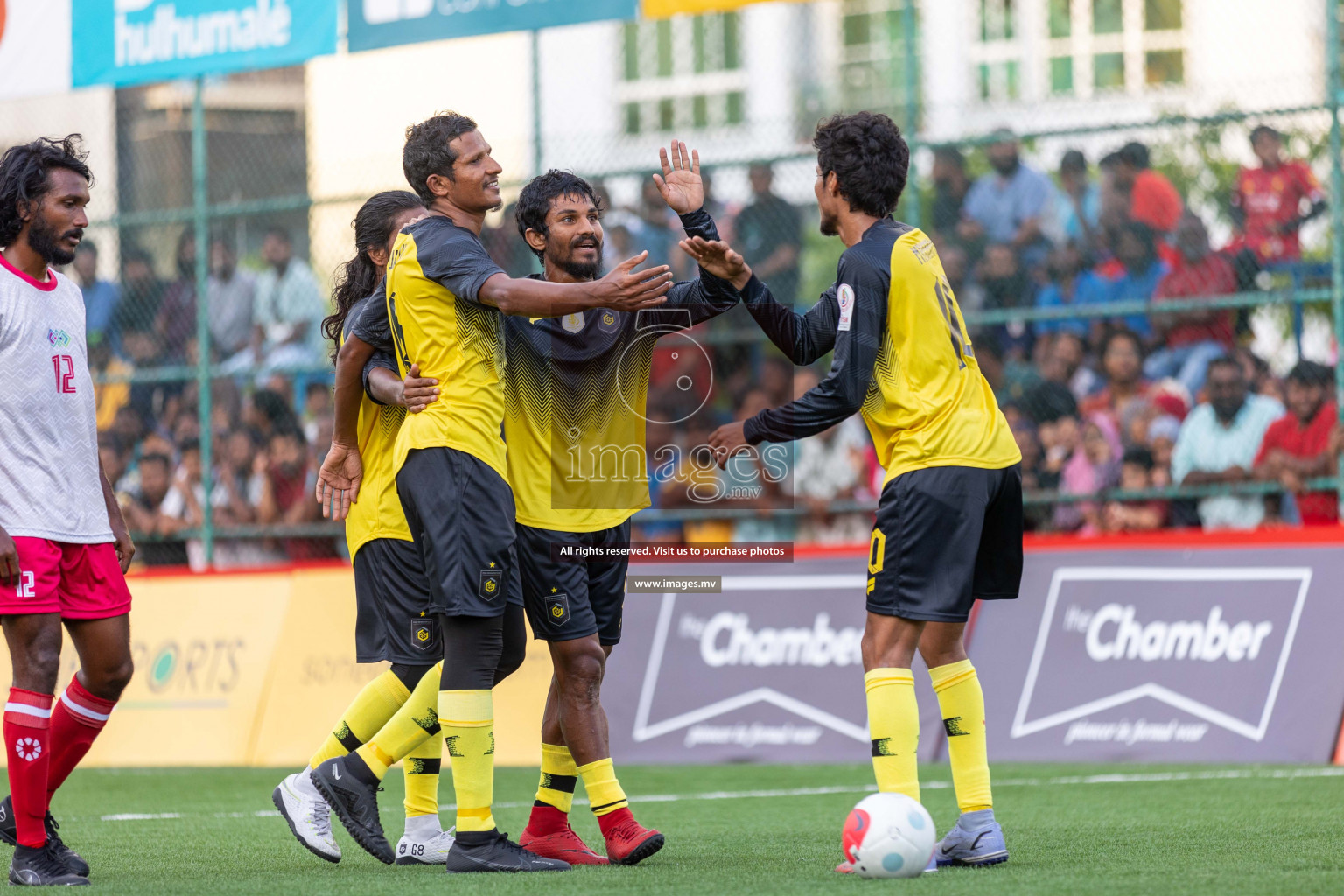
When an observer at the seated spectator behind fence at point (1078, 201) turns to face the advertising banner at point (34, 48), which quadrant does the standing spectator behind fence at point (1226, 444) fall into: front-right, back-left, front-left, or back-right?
back-left

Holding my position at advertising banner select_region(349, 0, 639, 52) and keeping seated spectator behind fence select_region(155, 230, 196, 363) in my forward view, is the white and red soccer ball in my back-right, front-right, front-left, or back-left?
back-left

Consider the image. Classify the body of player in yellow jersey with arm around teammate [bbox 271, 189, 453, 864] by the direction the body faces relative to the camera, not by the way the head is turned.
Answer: to the viewer's right

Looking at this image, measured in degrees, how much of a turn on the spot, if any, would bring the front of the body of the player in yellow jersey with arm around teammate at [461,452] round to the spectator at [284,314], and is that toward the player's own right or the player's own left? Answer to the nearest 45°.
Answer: approximately 90° to the player's own left

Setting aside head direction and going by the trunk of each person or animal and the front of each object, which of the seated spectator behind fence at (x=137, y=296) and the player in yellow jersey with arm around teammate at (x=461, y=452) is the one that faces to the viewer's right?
the player in yellow jersey with arm around teammate

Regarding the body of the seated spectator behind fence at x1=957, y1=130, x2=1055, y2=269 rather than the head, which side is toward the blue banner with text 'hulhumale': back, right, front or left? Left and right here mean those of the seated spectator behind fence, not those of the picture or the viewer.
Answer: right

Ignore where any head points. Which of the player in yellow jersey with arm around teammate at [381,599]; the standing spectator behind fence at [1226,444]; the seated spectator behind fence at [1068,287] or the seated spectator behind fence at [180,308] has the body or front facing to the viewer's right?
the player in yellow jersey with arm around teammate

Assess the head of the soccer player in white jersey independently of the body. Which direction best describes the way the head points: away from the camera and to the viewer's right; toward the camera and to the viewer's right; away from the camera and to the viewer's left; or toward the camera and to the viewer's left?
toward the camera and to the viewer's right

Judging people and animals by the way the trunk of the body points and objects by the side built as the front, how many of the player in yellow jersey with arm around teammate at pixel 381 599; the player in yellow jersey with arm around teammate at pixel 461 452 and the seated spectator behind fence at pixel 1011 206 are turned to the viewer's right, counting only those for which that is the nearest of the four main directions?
2
